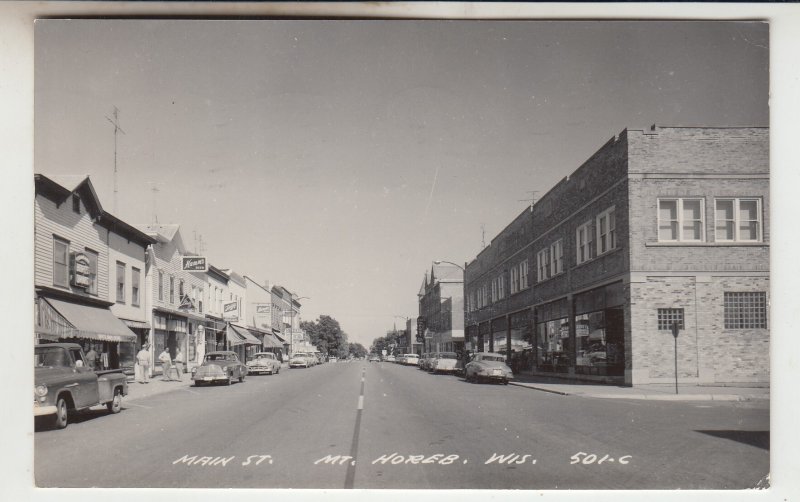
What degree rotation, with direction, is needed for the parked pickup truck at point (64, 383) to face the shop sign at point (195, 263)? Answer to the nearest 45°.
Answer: approximately 135° to its right

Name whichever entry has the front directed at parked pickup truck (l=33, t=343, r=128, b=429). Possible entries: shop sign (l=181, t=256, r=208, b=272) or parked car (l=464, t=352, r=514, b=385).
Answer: the shop sign

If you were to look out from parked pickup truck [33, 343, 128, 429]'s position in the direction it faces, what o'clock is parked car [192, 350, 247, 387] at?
parked car [192, 350, 247, 387] is roughly at 5 o'clock from parked pickup truck [33, 343, 128, 429].

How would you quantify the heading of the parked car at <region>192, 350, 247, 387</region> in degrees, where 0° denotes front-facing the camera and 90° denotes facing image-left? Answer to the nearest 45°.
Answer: approximately 45°

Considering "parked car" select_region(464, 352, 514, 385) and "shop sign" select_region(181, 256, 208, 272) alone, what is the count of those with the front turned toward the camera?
1

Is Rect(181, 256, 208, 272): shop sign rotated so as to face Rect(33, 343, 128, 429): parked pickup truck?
yes

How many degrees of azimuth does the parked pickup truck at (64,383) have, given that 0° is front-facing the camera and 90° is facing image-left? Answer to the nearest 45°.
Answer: approximately 45°

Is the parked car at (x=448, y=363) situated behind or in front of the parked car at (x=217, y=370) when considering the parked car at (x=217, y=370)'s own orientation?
behind

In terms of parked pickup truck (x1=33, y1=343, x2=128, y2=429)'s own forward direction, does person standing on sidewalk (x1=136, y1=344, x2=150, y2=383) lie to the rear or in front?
to the rear
